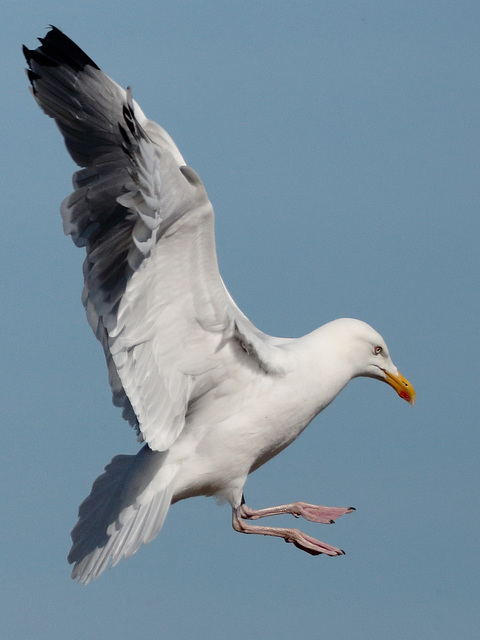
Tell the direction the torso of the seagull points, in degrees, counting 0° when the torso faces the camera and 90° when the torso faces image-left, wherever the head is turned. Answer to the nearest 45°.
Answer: approximately 270°
